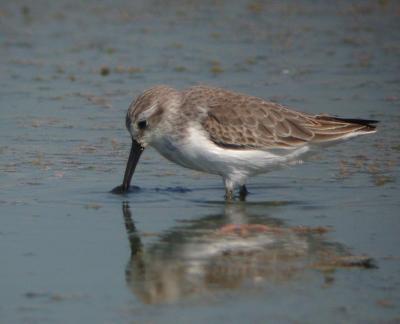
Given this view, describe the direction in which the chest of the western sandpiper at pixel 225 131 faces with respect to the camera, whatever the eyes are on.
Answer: to the viewer's left
